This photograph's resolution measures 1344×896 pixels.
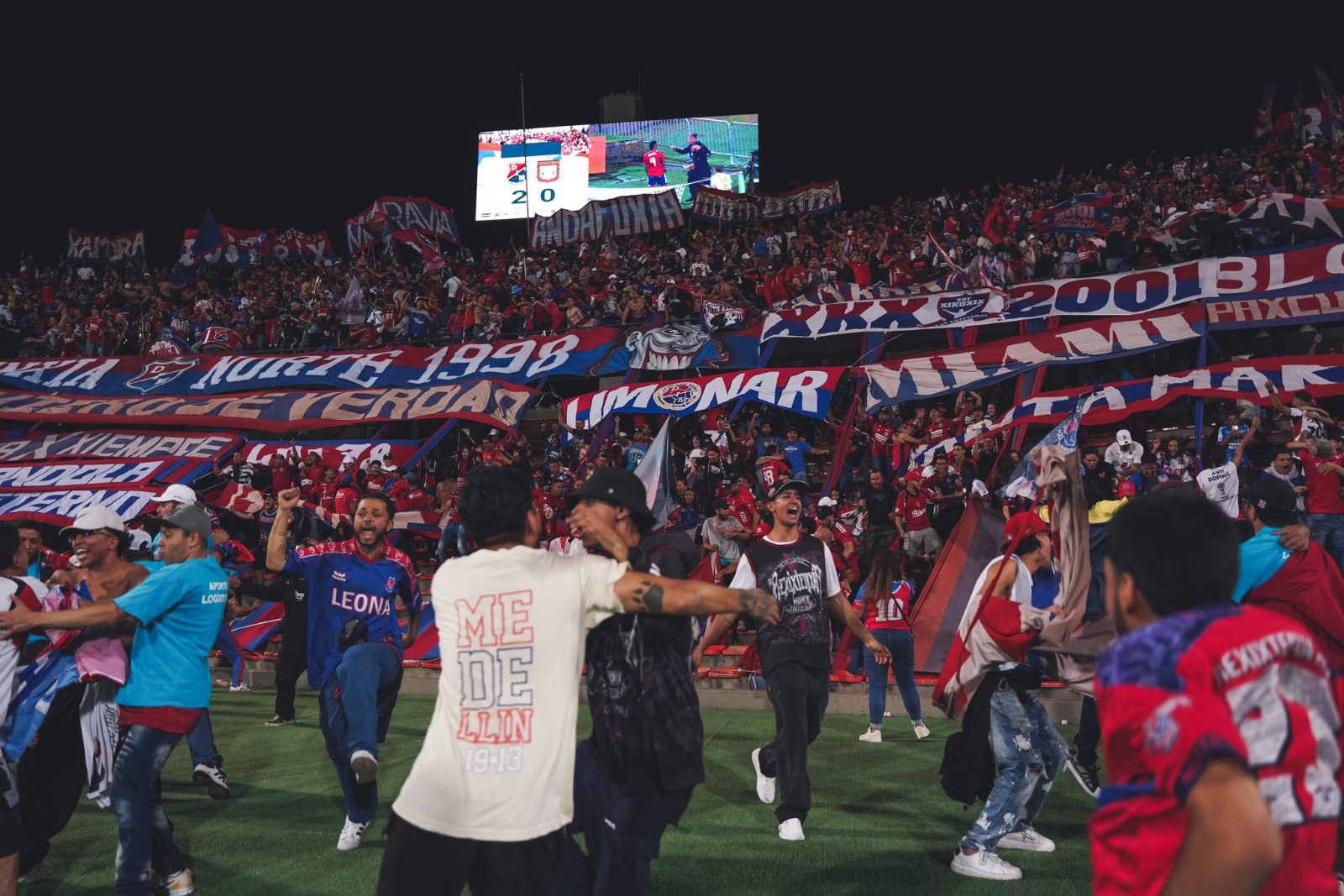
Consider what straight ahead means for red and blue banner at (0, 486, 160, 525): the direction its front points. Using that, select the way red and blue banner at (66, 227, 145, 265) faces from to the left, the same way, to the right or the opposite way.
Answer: the same way

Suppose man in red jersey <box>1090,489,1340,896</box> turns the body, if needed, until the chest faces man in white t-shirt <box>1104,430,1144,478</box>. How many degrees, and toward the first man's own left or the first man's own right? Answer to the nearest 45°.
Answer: approximately 45° to the first man's own right

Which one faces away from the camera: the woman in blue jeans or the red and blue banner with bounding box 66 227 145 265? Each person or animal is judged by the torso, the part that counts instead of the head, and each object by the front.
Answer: the woman in blue jeans

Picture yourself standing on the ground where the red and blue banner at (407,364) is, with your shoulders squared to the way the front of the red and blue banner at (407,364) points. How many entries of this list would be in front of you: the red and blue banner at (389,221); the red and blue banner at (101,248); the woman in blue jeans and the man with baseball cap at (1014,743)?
2

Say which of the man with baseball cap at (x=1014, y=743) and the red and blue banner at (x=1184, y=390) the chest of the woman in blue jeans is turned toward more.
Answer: the red and blue banner

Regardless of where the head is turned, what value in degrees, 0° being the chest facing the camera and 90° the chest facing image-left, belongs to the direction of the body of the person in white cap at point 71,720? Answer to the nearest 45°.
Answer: approximately 45°

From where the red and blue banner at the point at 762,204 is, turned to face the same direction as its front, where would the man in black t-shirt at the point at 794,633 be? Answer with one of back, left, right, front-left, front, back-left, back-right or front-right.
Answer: front

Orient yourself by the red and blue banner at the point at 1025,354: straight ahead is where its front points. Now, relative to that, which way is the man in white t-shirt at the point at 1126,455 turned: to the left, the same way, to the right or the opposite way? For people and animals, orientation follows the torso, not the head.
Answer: the same way

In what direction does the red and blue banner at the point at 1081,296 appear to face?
toward the camera

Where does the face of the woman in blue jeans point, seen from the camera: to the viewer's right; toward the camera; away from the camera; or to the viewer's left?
away from the camera

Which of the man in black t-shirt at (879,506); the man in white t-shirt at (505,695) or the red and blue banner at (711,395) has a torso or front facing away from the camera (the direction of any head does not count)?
the man in white t-shirt

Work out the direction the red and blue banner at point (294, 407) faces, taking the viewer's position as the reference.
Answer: facing the viewer

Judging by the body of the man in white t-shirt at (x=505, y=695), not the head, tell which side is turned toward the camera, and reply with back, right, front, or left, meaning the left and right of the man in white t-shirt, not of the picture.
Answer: back

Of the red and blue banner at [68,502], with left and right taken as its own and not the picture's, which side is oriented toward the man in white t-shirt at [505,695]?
front
